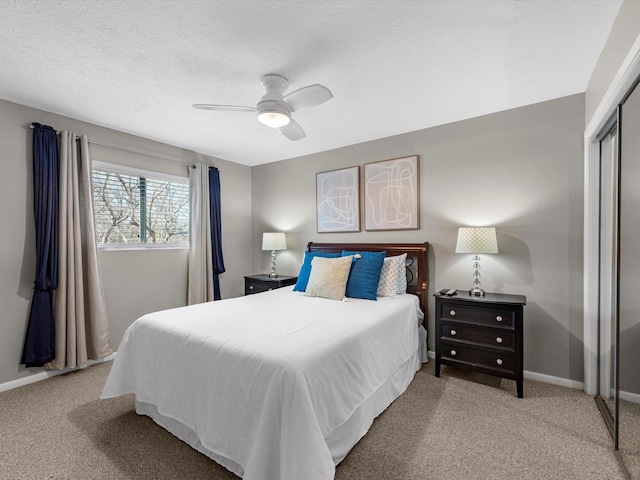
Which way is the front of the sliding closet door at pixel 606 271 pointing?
to the viewer's left

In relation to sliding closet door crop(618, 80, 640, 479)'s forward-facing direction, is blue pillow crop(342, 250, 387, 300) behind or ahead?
ahead

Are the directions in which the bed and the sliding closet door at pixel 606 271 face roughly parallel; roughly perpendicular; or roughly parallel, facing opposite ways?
roughly perpendicular

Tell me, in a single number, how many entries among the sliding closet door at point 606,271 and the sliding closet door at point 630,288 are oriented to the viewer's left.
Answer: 2

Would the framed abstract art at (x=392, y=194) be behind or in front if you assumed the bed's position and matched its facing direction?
behind

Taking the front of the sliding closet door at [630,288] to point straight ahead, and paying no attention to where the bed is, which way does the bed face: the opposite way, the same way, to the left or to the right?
to the left

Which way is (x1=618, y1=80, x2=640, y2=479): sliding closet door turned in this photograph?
to the viewer's left

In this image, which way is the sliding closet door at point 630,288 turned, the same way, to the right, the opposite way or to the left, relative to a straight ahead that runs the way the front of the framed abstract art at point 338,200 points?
to the right

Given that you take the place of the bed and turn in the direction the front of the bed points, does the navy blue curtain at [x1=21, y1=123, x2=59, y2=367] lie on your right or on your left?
on your right
